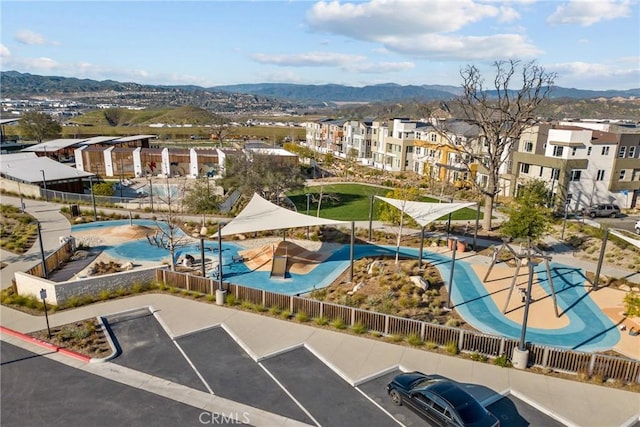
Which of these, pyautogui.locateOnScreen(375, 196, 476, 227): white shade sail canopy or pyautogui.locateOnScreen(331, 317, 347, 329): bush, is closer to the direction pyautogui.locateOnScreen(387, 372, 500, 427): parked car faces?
the bush

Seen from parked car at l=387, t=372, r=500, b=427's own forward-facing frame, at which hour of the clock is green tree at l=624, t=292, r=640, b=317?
The green tree is roughly at 3 o'clock from the parked car.

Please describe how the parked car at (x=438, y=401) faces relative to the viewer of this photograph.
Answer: facing away from the viewer and to the left of the viewer

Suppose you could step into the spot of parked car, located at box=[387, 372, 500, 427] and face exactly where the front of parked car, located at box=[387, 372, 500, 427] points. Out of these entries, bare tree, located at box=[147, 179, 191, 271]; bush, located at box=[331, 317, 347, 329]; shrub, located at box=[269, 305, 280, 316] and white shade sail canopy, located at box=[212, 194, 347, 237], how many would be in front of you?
4

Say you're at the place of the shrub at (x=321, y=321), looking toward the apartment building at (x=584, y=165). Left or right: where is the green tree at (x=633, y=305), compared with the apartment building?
right

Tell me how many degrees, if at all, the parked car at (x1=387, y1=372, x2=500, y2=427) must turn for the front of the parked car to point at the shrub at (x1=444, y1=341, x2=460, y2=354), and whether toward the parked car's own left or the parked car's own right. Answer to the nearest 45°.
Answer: approximately 45° to the parked car's own right

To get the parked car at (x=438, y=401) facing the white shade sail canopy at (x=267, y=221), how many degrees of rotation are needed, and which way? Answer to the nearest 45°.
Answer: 0° — it already faces it

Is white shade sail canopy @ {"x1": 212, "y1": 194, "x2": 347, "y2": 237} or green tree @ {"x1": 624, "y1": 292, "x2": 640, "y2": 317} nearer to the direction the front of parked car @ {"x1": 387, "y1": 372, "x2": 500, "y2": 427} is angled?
the white shade sail canopy

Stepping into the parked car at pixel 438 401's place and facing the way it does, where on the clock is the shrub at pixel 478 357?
The shrub is roughly at 2 o'clock from the parked car.
